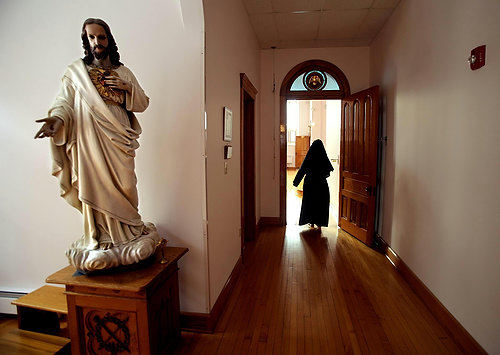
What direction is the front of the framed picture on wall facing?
to the viewer's right

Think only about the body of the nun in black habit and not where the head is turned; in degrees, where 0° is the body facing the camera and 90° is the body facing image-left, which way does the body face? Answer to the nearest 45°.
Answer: approximately 180°

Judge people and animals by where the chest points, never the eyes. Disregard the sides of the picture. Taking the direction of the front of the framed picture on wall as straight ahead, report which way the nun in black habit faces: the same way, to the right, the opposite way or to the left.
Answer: to the left

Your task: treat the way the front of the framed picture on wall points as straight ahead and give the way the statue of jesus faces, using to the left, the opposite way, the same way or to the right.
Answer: to the right

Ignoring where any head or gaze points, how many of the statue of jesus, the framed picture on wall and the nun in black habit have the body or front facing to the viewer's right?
1

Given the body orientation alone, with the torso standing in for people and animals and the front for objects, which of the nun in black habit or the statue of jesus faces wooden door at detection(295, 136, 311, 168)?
the nun in black habit

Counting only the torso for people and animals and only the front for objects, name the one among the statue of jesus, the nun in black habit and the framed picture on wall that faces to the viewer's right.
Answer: the framed picture on wall

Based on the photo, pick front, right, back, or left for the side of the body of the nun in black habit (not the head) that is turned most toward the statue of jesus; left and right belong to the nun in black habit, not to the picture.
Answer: back

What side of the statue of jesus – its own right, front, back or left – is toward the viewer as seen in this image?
front

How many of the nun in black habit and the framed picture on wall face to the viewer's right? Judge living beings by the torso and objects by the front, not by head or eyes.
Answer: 1

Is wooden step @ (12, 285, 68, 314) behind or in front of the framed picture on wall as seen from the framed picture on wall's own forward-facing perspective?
behind

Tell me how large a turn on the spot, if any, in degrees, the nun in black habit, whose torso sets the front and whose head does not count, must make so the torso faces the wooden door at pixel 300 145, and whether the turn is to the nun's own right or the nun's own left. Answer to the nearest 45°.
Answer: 0° — they already face it

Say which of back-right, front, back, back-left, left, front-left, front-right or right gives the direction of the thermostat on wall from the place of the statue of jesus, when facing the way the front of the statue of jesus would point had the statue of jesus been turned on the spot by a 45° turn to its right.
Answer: back

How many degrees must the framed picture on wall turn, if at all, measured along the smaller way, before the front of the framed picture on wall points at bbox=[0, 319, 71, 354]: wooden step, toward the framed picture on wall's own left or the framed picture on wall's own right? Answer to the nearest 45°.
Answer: approximately 135° to the framed picture on wall's own right
